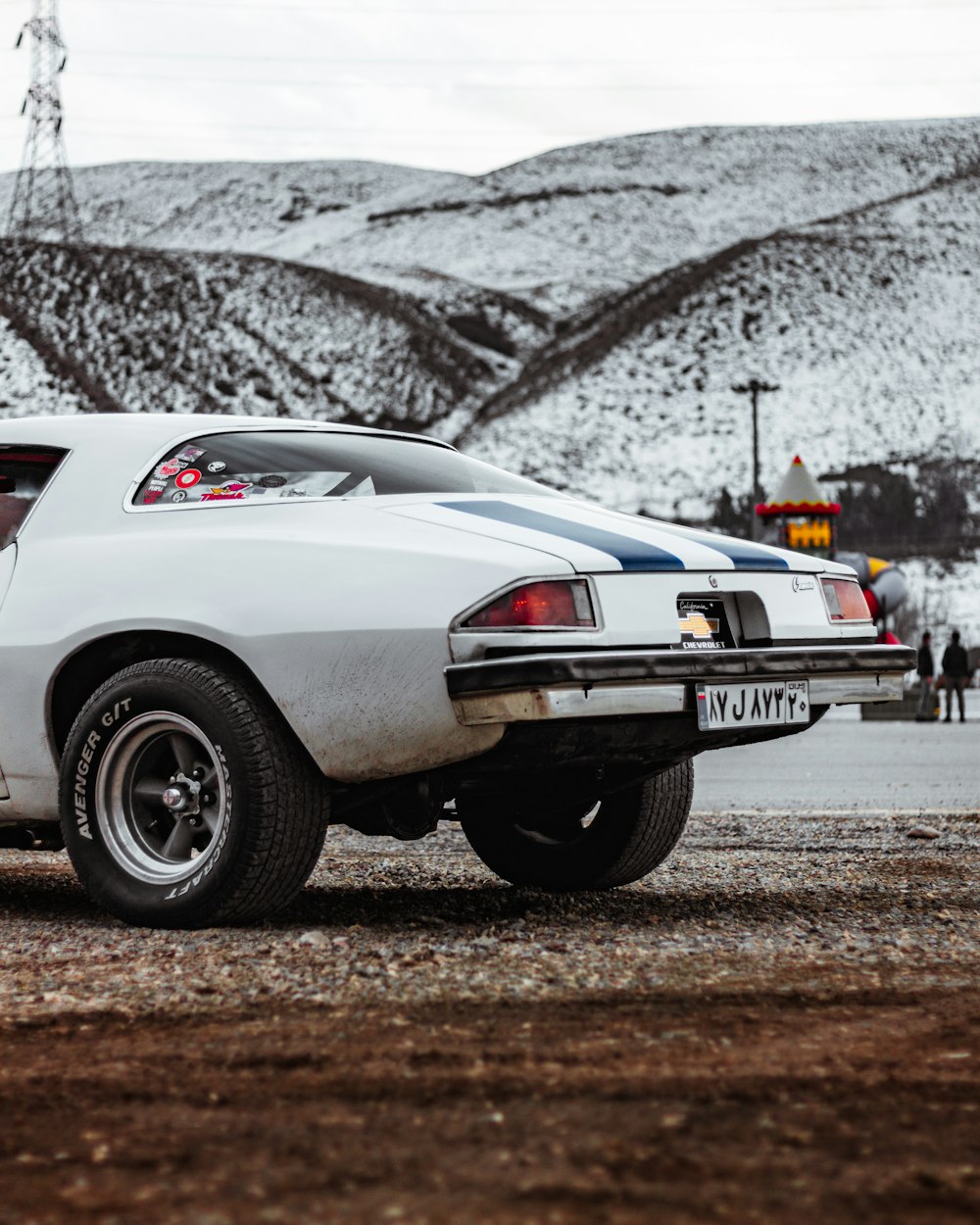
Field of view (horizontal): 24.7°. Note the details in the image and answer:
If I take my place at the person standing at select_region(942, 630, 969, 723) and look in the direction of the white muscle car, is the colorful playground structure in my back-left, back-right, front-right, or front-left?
back-right

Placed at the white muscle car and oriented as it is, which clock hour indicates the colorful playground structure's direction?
The colorful playground structure is roughly at 2 o'clock from the white muscle car.

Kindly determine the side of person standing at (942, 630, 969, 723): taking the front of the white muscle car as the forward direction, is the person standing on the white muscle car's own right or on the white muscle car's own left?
on the white muscle car's own right

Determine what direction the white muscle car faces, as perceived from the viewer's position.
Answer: facing away from the viewer and to the left of the viewer

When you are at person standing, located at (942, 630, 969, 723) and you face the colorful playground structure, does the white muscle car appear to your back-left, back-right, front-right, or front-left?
back-left
